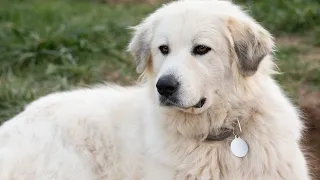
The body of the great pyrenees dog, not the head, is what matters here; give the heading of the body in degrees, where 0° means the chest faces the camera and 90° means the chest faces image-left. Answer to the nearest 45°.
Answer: approximately 315°
